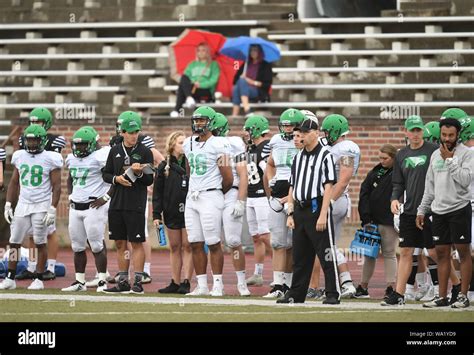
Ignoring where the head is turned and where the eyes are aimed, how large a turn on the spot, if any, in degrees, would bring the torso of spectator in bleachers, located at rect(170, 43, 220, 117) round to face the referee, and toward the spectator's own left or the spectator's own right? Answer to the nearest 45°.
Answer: approximately 45° to the spectator's own left

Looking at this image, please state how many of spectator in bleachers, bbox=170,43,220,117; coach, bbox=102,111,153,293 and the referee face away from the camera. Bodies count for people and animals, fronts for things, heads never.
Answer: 0

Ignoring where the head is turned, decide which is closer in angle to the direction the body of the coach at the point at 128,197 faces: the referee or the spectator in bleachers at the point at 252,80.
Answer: the referee

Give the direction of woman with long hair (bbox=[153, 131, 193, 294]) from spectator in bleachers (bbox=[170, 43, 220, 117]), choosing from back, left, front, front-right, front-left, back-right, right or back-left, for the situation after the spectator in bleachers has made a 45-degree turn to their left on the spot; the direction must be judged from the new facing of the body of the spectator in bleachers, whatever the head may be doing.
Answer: front

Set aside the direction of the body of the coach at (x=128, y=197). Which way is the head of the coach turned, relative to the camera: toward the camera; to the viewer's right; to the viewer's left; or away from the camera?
toward the camera

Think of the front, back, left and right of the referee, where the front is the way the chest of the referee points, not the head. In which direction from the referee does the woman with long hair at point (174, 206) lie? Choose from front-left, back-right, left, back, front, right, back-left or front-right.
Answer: right

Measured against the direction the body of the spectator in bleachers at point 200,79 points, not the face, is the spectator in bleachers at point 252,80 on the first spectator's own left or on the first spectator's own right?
on the first spectator's own left

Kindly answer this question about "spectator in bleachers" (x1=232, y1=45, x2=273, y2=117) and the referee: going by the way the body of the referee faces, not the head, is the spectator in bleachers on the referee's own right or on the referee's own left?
on the referee's own right

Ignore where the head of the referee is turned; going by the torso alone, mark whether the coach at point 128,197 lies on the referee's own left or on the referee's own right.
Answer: on the referee's own right

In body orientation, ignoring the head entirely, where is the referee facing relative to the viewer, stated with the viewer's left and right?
facing the viewer and to the left of the viewer

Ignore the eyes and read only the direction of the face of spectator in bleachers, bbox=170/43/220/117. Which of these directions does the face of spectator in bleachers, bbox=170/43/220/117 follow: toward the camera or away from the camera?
toward the camera

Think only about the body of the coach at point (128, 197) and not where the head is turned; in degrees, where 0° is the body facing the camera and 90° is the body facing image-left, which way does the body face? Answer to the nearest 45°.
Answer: approximately 0°

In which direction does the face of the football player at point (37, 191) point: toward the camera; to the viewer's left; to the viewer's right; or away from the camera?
toward the camera
